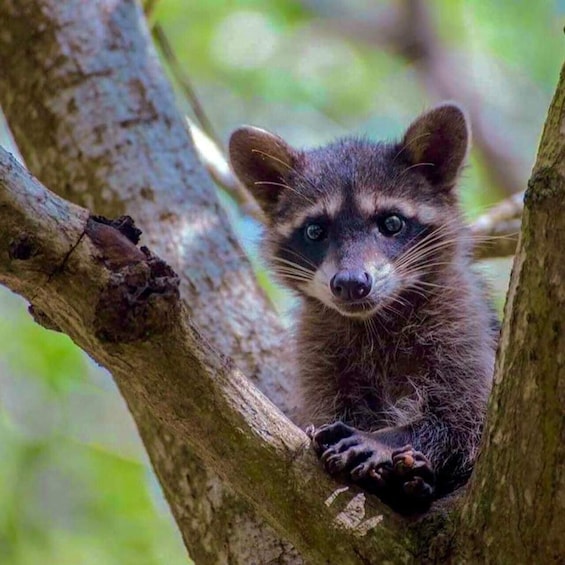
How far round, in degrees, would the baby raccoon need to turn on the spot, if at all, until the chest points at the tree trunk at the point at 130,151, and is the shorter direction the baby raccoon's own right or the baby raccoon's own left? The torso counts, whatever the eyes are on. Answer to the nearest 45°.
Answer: approximately 90° to the baby raccoon's own right

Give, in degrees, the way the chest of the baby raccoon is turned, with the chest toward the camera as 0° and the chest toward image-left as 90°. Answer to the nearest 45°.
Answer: approximately 0°
